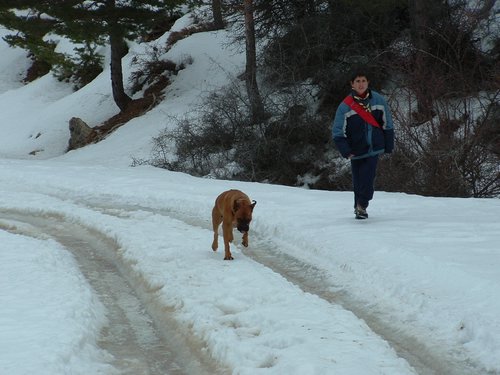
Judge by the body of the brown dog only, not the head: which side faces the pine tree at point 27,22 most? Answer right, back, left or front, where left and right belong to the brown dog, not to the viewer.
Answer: back

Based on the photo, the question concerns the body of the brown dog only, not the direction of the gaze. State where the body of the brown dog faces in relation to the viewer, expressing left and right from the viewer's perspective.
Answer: facing the viewer and to the right of the viewer

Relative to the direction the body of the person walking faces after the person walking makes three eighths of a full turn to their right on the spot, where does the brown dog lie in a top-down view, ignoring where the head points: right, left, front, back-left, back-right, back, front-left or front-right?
left

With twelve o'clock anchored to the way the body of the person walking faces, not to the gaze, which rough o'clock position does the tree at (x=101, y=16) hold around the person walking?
The tree is roughly at 5 o'clock from the person walking.

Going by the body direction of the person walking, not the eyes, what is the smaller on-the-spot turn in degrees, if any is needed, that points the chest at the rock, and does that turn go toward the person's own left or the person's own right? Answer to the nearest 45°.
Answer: approximately 135° to the person's own right

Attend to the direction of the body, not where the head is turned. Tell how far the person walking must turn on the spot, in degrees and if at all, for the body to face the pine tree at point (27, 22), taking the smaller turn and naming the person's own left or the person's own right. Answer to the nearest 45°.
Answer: approximately 135° to the person's own right

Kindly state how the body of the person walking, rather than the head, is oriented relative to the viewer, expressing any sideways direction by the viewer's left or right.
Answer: facing the viewer
